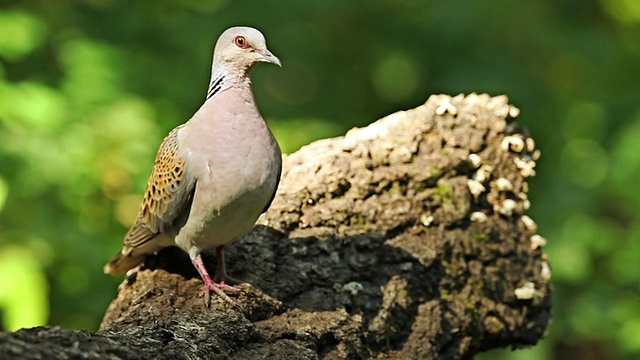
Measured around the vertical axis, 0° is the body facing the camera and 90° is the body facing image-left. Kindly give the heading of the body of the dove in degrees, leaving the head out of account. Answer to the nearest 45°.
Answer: approximately 315°
